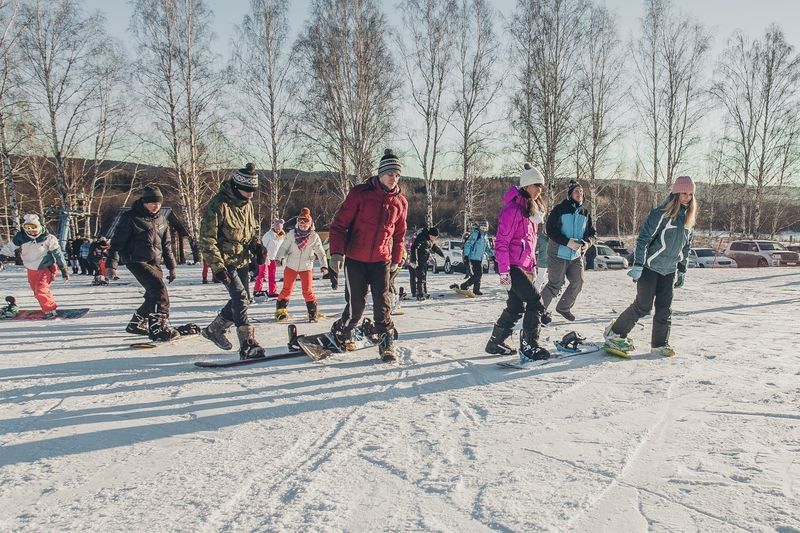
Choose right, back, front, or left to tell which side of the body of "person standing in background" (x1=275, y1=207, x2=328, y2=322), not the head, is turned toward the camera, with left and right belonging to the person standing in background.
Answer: front

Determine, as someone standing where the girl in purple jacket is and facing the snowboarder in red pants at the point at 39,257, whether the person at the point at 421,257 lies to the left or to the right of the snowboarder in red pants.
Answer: right

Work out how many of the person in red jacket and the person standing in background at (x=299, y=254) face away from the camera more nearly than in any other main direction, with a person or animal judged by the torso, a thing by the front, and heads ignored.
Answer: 0

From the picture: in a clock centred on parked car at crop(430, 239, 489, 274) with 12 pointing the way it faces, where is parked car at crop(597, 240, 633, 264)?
parked car at crop(597, 240, 633, 264) is roughly at 9 o'clock from parked car at crop(430, 239, 489, 274).

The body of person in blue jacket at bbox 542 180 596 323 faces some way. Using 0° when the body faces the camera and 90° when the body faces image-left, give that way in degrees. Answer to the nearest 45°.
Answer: approximately 315°

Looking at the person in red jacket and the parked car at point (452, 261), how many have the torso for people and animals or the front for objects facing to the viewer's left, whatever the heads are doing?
0

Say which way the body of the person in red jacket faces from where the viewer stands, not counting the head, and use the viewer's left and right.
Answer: facing the viewer and to the right of the viewer
